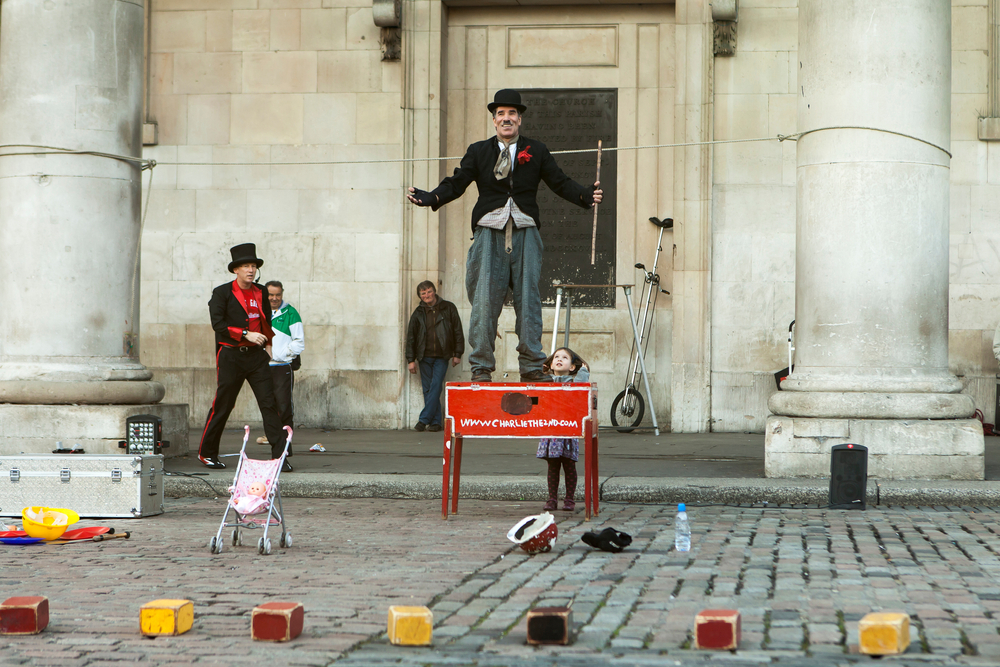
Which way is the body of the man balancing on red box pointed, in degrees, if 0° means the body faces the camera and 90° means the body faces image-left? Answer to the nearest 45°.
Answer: approximately 0°

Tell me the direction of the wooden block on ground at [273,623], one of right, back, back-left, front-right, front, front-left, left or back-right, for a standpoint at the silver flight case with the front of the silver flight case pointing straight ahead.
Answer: front

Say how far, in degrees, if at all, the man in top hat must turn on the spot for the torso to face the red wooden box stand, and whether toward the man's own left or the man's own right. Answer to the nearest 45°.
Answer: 0° — they already face it

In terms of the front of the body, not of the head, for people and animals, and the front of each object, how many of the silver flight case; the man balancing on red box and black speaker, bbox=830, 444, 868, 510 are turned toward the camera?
3

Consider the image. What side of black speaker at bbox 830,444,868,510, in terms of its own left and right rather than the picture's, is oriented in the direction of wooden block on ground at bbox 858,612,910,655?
front

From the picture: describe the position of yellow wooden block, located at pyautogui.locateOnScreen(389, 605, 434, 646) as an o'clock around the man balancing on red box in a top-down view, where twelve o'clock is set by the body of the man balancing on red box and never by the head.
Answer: The yellow wooden block is roughly at 12 o'clock from the man balancing on red box.

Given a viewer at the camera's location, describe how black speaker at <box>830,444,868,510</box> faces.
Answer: facing the viewer

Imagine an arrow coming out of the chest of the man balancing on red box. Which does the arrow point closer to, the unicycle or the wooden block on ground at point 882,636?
the wooden block on ground

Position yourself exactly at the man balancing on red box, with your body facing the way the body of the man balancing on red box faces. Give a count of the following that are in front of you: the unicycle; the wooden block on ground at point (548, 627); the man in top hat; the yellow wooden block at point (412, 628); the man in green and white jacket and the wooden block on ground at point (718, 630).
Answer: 3

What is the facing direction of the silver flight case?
toward the camera

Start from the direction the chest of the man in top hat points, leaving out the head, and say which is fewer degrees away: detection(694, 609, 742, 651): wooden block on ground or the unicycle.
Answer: the wooden block on ground

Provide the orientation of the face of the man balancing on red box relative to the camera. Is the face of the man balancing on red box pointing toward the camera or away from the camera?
toward the camera

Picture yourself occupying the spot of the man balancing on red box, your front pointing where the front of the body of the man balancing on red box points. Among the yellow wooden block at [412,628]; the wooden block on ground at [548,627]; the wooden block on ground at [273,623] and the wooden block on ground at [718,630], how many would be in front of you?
4

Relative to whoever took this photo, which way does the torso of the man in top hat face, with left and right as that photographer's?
facing the viewer and to the right of the viewer
